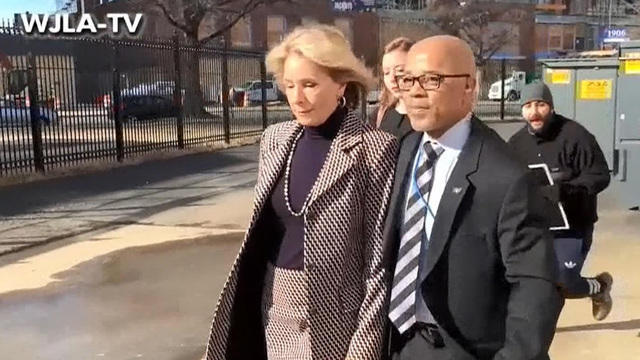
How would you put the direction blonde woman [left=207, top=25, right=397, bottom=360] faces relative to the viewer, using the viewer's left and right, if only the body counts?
facing the viewer and to the left of the viewer

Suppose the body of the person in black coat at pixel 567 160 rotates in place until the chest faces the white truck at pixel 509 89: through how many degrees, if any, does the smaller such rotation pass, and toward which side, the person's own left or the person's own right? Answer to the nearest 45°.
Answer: approximately 135° to the person's own right

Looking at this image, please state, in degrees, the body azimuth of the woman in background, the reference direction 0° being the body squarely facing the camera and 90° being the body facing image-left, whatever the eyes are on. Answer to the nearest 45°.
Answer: approximately 45°

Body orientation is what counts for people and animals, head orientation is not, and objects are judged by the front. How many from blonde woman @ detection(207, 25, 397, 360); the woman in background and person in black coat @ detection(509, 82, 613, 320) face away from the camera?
0

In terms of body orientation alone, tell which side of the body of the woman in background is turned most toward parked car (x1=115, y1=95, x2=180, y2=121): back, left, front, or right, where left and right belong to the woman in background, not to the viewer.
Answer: right

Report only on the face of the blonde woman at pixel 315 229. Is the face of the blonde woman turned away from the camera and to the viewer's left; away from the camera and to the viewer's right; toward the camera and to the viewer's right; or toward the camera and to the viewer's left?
toward the camera and to the viewer's left

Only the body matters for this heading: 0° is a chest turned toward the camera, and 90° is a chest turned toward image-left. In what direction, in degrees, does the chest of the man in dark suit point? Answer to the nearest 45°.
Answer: approximately 45°

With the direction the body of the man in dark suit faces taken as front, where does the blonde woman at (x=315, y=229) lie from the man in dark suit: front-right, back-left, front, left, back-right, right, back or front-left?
right

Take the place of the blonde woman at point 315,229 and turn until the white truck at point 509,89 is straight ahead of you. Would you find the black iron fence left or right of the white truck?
left

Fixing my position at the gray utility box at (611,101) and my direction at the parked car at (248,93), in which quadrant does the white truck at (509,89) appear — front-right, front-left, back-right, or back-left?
front-right

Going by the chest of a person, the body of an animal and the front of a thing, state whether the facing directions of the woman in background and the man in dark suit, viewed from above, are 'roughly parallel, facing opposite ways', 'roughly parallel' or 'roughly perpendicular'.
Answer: roughly parallel

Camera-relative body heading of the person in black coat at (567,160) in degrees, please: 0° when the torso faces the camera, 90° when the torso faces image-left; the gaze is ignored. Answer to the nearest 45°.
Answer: approximately 45°

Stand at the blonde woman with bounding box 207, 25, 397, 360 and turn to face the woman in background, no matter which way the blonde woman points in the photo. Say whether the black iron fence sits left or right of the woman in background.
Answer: left
